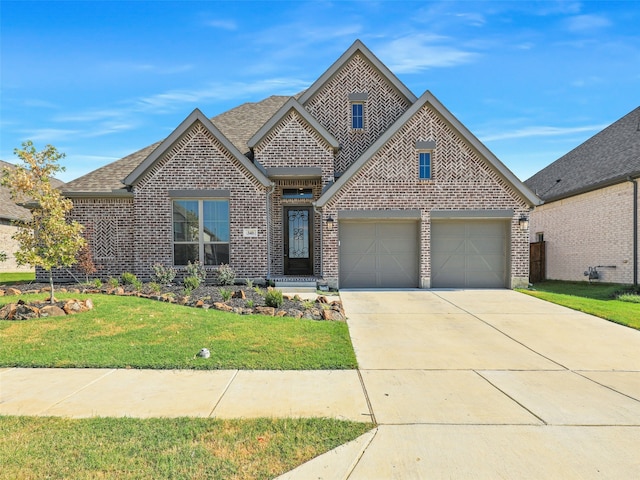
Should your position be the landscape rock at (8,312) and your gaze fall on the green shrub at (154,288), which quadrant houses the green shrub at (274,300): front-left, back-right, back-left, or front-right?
front-right

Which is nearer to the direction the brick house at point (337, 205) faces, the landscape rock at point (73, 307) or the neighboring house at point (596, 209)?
the landscape rock

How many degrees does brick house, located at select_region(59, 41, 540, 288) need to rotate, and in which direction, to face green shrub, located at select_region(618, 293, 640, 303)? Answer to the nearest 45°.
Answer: approximately 90° to its left

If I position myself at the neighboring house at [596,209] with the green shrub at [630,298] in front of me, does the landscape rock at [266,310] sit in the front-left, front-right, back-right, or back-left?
front-right

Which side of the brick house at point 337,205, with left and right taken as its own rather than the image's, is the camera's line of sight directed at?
front

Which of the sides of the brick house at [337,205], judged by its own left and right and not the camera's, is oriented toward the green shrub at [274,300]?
front

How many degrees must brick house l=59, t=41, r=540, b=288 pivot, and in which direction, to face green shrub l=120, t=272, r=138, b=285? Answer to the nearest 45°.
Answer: approximately 90° to its right

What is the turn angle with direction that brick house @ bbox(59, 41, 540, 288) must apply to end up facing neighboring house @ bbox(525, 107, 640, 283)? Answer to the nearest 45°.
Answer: approximately 90° to its left

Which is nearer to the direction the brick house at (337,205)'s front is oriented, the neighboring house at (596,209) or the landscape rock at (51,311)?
the landscape rock

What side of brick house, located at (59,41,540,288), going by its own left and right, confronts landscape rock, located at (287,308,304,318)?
front
